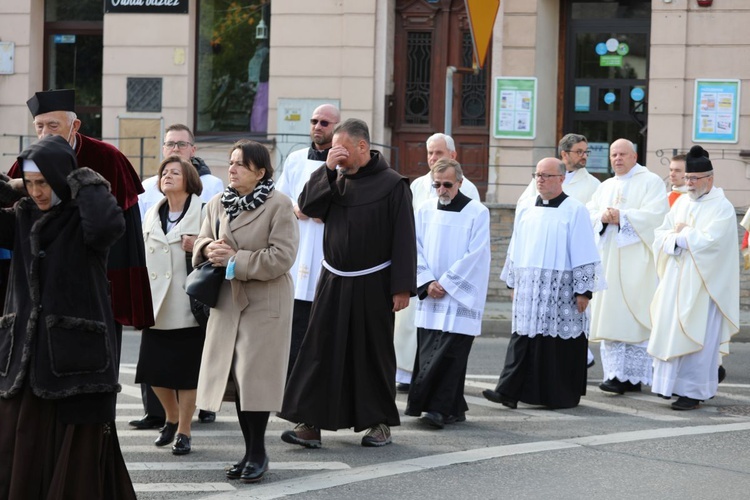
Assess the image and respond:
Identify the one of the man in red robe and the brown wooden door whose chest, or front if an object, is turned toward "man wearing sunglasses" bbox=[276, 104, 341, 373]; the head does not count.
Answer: the brown wooden door

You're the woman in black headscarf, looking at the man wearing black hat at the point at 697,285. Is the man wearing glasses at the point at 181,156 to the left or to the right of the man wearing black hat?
left

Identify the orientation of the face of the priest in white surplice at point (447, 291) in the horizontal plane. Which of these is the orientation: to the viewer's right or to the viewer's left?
to the viewer's left

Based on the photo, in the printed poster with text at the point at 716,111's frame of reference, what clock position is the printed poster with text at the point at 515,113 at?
the printed poster with text at the point at 515,113 is roughly at 3 o'clock from the printed poster with text at the point at 716,111.

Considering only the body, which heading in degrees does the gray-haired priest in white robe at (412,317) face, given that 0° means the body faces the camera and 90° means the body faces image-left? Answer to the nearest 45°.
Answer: approximately 45°

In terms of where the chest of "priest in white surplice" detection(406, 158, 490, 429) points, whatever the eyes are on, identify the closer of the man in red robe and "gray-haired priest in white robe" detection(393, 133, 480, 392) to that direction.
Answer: the man in red robe

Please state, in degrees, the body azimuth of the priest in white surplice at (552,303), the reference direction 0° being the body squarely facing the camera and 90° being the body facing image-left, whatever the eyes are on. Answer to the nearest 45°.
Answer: approximately 45°

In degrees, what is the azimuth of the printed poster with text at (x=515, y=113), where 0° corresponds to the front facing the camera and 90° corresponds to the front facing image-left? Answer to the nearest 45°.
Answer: approximately 0°
